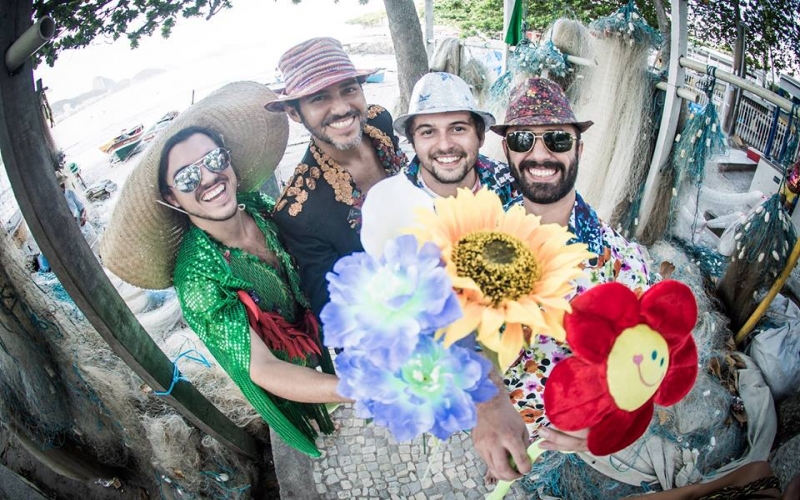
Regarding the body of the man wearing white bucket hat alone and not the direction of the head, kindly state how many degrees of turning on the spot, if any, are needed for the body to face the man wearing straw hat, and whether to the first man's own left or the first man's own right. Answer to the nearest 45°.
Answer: approximately 90° to the first man's own right

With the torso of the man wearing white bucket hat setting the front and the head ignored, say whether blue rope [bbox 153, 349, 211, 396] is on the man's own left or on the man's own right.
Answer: on the man's own right

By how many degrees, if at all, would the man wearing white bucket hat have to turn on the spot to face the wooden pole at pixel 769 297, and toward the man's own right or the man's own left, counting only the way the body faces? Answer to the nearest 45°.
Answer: approximately 135° to the man's own left

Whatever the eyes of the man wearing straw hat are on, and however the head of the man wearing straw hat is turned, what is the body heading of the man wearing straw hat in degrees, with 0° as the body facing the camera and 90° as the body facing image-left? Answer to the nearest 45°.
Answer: approximately 315°

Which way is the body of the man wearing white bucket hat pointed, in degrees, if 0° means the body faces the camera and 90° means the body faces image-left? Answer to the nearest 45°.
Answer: approximately 0°

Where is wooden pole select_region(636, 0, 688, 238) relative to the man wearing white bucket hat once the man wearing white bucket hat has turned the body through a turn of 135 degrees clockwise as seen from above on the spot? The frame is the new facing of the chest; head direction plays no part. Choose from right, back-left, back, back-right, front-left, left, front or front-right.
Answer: right
